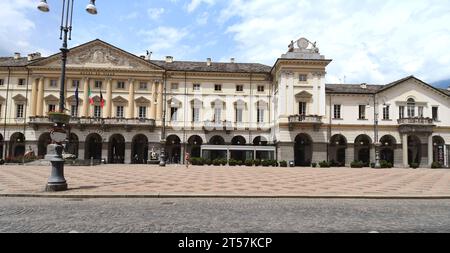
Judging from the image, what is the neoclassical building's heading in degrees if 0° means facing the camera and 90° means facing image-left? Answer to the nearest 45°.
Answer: approximately 0°
